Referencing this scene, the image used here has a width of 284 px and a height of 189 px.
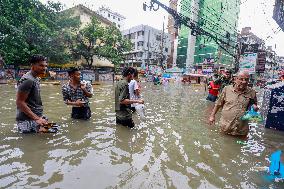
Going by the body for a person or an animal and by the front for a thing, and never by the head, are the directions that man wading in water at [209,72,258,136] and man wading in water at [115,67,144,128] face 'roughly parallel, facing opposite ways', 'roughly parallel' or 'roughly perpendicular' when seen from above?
roughly perpendicular

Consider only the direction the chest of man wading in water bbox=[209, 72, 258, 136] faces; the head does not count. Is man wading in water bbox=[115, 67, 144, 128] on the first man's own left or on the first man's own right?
on the first man's own right

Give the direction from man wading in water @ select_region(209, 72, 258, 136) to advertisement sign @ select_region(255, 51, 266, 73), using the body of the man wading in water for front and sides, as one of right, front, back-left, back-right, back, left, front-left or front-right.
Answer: back

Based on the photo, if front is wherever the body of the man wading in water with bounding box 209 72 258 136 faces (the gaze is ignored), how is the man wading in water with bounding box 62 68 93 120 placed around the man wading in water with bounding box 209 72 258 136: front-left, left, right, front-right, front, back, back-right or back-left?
right

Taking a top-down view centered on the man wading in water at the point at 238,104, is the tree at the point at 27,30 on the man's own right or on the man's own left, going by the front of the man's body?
on the man's own right

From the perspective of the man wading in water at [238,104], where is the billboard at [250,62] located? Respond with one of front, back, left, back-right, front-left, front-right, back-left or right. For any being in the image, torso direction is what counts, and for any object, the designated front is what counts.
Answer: back

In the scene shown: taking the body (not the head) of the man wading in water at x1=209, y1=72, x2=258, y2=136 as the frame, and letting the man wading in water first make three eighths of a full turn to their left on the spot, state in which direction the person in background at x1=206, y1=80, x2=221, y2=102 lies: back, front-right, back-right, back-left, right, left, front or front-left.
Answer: front-left

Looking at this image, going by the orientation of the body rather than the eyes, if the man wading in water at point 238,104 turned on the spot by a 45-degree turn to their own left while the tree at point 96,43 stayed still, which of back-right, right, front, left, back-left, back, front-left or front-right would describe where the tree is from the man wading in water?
back
